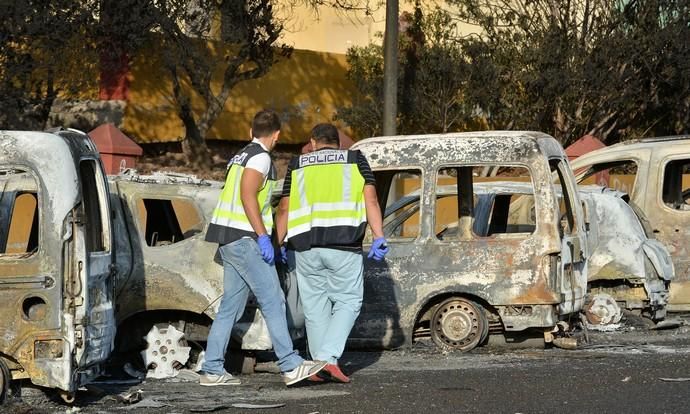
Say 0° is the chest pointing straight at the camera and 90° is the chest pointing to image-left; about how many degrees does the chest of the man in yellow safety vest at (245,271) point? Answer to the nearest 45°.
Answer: approximately 225°

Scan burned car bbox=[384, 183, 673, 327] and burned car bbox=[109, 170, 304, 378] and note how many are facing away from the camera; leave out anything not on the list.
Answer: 0

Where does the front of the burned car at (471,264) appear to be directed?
to the viewer's left

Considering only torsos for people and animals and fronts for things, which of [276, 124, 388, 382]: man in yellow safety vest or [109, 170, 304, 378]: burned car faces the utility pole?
the man in yellow safety vest

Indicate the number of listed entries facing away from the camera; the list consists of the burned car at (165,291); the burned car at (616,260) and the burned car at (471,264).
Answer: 0

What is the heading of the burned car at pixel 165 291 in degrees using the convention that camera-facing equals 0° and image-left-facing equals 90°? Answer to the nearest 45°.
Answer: approximately 90°

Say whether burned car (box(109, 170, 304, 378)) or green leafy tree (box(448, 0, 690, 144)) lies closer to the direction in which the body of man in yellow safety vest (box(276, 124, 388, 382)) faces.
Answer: the green leafy tree

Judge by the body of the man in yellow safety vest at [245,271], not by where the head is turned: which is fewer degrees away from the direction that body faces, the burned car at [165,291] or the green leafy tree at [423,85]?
the green leafy tree

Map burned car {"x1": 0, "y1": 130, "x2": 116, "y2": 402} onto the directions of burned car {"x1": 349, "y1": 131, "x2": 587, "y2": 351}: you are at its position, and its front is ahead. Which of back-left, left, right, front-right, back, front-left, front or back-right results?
front-left

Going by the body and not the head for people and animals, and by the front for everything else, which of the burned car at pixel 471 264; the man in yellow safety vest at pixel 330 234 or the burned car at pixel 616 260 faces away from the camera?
the man in yellow safety vest

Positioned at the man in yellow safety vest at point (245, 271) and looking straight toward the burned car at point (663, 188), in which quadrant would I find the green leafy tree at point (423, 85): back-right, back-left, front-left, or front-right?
front-left

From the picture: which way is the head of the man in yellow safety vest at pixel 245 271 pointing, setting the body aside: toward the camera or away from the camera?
away from the camera

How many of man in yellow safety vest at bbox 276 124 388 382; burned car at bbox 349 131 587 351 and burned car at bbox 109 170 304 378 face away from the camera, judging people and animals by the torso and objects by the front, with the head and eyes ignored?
1

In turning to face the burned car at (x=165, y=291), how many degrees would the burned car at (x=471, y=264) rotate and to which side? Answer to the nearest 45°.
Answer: approximately 45° to its left

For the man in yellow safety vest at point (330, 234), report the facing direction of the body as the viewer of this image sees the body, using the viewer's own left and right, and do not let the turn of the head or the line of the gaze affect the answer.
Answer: facing away from the viewer

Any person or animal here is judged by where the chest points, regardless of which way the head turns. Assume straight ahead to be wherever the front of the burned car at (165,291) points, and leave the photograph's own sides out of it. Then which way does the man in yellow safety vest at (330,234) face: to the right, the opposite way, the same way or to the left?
to the right
